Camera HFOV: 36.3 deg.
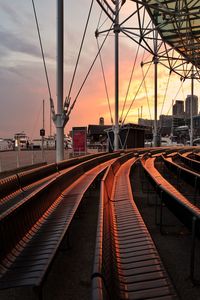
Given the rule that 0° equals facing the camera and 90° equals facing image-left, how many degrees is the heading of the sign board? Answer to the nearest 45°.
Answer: approximately 0°

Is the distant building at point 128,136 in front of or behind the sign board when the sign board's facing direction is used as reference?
behind
